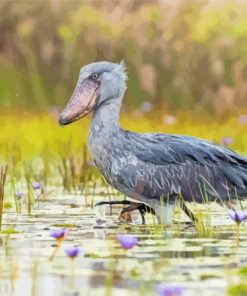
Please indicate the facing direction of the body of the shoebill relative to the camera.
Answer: to the viewer's left

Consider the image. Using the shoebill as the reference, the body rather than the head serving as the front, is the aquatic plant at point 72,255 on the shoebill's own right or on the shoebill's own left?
on the shoebill's own left
